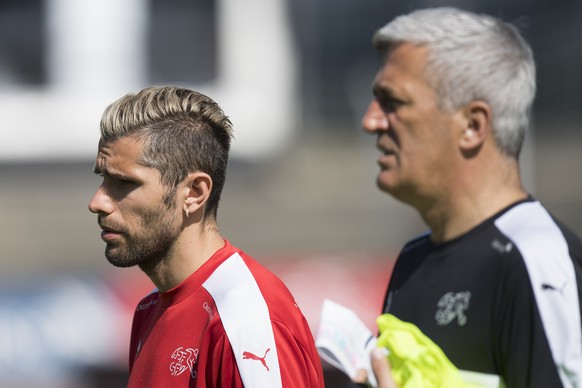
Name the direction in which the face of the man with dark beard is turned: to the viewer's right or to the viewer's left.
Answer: to the viewer's left

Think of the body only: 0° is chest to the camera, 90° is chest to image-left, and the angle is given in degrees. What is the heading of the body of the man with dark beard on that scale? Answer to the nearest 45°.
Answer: approximately 45°
